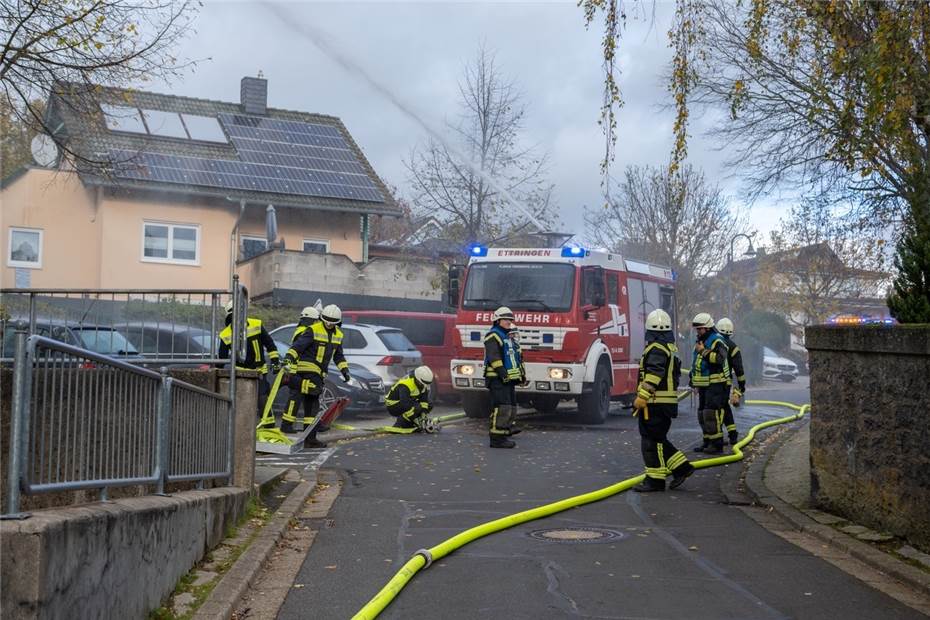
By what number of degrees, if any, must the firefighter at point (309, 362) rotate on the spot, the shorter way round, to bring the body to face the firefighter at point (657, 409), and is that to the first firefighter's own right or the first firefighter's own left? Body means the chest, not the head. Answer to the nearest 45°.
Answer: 0° — they already face them

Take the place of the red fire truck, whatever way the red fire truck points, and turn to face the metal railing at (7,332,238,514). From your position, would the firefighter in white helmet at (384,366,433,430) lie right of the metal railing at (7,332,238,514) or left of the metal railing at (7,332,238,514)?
right

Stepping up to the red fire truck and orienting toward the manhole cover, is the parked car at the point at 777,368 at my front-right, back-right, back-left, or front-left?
back-left

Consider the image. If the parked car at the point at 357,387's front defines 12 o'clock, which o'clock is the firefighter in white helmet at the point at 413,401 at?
The firefighter in white helmet is roughly at 1 o'clock from the parked car.

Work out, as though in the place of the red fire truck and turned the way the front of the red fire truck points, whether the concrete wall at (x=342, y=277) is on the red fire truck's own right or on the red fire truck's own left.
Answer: on the red fire truck's own right

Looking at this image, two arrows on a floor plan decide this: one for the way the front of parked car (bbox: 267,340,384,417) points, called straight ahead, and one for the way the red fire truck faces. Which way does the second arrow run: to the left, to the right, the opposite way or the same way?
to the right

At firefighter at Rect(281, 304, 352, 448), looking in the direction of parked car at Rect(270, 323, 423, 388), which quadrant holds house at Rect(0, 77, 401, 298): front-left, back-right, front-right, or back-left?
front-left

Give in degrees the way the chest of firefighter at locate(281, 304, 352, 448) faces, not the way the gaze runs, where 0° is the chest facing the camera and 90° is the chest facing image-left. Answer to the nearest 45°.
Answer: approximately 315°

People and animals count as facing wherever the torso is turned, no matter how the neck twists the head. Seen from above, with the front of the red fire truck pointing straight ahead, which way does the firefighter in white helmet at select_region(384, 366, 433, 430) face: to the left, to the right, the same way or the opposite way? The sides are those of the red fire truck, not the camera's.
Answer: to the left

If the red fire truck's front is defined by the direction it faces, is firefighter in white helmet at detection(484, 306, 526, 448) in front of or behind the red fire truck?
in front

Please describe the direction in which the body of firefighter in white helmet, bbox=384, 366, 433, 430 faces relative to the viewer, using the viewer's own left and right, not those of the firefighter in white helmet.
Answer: facing the viewer and to the right of the viewer
